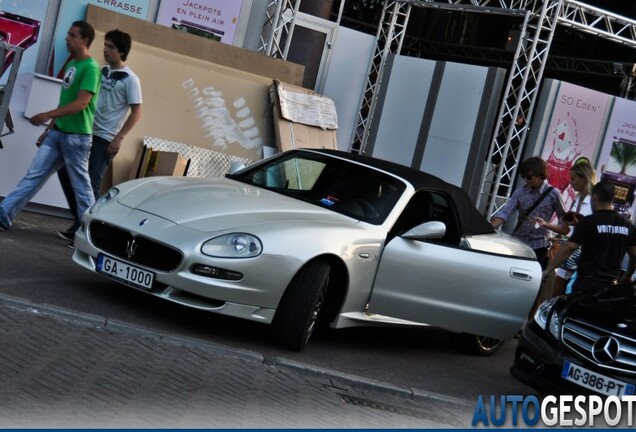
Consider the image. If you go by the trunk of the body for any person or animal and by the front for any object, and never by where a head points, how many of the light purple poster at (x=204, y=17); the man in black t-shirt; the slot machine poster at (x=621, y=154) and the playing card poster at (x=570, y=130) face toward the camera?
3

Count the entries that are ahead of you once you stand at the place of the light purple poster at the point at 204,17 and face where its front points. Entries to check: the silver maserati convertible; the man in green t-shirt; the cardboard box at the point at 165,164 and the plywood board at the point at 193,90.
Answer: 4

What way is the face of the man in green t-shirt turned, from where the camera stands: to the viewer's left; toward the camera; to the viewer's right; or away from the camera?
to the viewer's left

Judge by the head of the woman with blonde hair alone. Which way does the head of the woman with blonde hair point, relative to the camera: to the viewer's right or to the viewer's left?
to the viewer's left

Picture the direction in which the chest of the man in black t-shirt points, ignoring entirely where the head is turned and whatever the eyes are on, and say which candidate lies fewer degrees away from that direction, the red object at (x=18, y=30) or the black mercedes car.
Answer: the red object

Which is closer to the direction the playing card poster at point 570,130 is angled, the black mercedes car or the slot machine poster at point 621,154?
the black mercedes car

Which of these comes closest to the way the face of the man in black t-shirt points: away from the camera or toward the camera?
away from the camera

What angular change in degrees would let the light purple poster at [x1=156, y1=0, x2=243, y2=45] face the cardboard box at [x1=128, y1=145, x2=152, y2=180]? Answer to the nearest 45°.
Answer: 0° — it already faces it

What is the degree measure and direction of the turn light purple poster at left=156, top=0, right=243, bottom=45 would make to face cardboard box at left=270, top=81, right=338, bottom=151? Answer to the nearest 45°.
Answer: approximately 45° to its left
